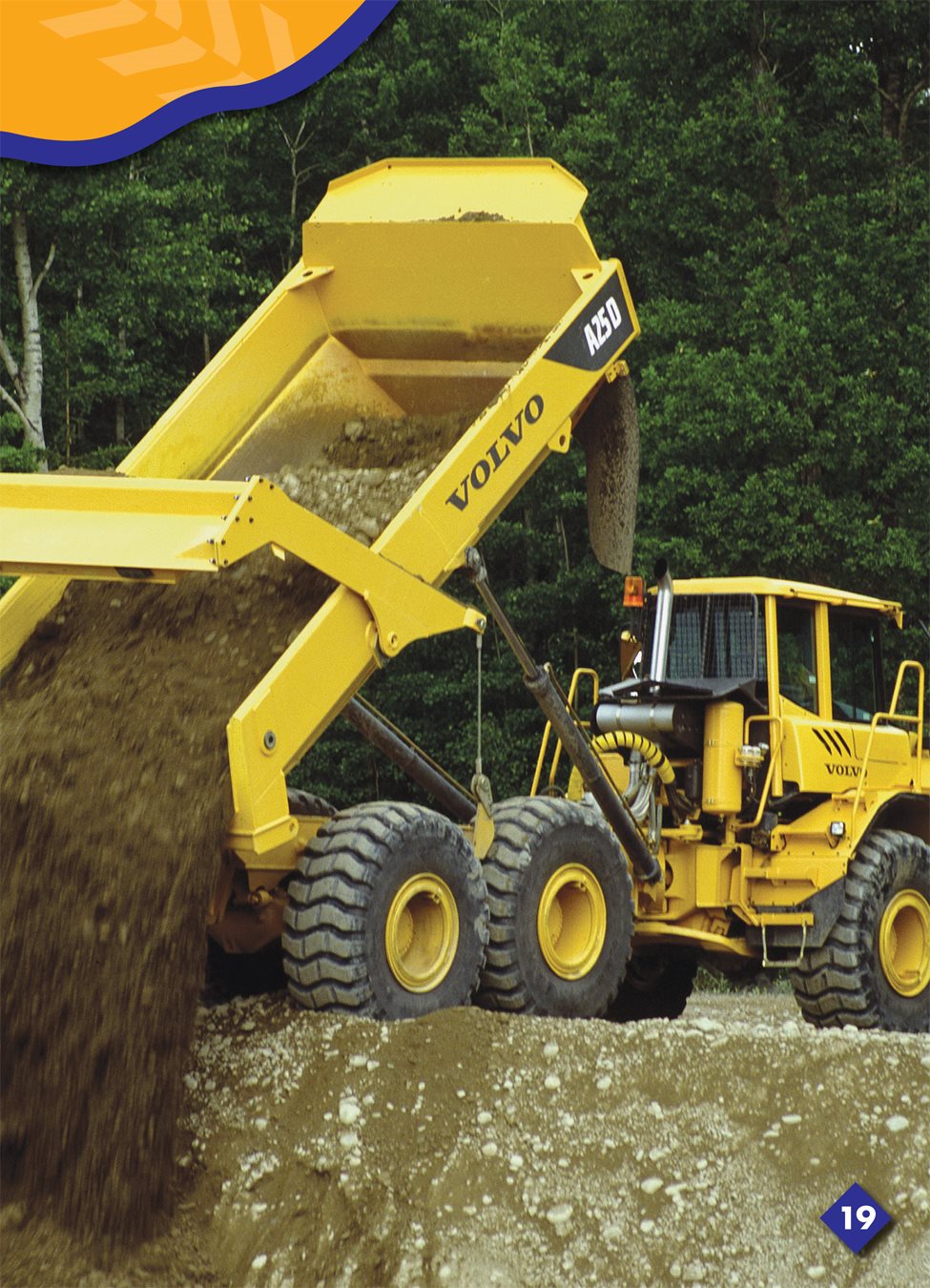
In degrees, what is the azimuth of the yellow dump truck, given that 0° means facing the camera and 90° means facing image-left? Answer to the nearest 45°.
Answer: approximately 225°

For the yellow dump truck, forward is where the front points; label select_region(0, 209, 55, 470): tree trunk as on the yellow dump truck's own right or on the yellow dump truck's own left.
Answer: on the yellow dump truck's own left

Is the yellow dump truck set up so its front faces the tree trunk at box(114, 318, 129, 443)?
no
